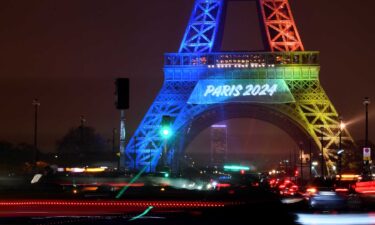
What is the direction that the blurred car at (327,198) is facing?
away from the camera
